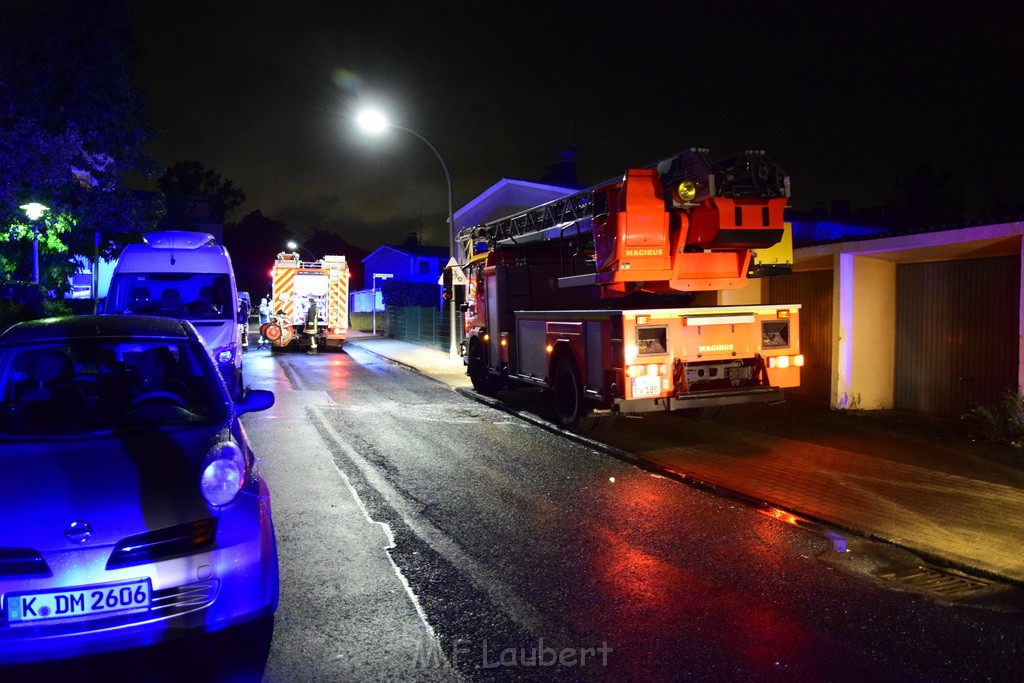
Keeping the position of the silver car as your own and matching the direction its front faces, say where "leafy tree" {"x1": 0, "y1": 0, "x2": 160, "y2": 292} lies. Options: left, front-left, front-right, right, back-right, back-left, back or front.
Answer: back

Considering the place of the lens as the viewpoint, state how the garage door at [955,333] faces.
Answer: facing the viewer and to the left of the viewer

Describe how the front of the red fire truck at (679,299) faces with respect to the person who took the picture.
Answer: facing away from the viewer and to the left of the viewer

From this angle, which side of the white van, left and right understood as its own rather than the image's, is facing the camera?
front

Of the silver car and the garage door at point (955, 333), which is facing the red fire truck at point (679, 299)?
the garage door

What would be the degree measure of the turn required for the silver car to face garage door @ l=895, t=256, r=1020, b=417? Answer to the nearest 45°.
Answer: approximately 90° to its left

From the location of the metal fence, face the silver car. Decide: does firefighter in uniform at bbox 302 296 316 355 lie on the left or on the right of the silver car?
right

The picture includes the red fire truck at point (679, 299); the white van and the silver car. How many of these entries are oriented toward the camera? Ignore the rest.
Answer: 2

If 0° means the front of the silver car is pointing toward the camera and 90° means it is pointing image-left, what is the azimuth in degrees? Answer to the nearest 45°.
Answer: approximately 0°

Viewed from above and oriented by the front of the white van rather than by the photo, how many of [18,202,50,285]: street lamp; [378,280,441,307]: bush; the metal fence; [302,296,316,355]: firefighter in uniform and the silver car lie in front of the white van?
1

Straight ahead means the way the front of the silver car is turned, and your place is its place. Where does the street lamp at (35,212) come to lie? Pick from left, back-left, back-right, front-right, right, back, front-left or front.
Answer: back

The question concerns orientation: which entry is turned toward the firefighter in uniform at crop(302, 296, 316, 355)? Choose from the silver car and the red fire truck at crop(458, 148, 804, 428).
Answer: the red fire truck

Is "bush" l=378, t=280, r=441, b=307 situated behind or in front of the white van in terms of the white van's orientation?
behind

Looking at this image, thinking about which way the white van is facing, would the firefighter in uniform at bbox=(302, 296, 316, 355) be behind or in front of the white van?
behind

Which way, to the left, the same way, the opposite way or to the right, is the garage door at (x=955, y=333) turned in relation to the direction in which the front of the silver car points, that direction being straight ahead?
to the right
